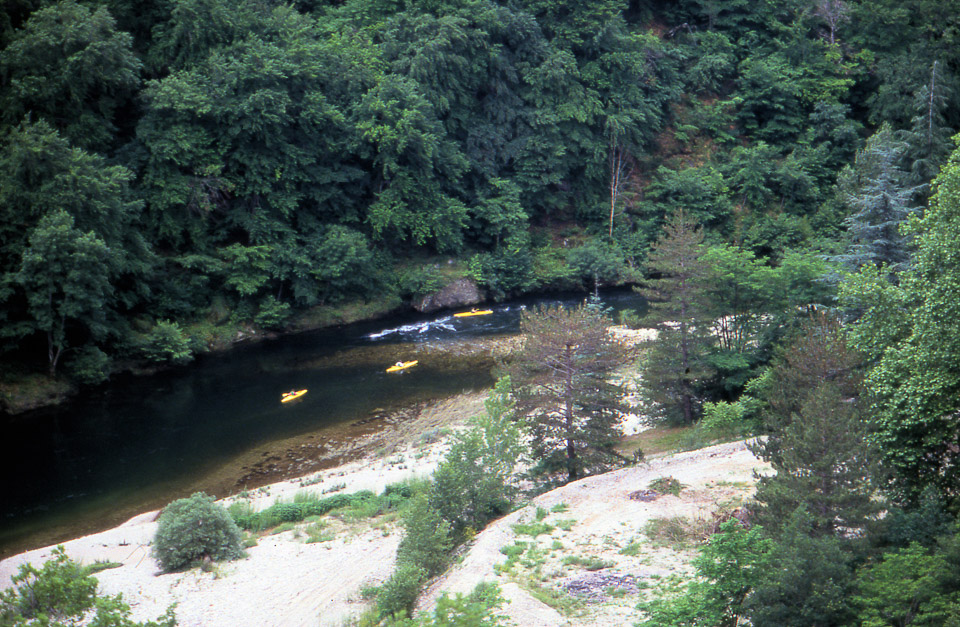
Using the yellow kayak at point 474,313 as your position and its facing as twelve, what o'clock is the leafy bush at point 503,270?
The leafy bush is roughly at 4 o'clock from the yellow kayak.

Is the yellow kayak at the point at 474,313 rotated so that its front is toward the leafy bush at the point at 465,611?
no

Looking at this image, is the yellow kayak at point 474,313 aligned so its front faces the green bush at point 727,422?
no

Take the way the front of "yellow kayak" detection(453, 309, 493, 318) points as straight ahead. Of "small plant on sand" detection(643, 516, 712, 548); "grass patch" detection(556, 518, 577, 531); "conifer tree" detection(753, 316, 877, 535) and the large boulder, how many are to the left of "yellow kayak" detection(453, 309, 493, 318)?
3

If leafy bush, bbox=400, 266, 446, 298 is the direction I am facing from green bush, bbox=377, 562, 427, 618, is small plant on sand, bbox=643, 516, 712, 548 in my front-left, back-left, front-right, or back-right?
front-right

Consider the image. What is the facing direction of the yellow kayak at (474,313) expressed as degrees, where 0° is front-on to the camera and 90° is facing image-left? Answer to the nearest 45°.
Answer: approximately 90°

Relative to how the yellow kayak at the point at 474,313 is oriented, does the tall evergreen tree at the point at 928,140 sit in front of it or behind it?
behind

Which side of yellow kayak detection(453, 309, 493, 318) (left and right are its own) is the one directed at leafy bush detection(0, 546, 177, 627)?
left

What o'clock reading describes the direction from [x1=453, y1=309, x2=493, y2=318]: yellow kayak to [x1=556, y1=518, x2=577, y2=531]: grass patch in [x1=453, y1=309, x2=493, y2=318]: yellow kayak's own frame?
The grass patch is roughly at 9 o'clock from the yellow kayak.

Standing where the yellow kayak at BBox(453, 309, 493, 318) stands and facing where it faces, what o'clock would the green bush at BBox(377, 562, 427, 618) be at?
The green bush is roughly at 9 o'clock from the yellow kayak.

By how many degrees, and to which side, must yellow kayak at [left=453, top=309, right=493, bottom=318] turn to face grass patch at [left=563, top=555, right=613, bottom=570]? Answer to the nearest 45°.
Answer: approximately 90° to its left

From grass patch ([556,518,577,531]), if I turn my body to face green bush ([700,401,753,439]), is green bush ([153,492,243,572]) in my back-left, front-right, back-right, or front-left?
back-left

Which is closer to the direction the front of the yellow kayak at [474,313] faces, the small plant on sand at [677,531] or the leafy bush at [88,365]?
the leafy bush

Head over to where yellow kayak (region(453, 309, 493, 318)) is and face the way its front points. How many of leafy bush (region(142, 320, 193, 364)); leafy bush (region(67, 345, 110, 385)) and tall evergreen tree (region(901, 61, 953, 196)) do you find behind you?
1

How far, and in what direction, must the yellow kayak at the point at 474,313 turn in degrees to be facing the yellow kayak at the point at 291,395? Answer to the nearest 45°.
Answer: approximately 45° to its left

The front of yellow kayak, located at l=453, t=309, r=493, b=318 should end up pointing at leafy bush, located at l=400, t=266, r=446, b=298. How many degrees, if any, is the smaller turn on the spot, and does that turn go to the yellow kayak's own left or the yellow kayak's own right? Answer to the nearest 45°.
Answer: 0° — it already faces it
